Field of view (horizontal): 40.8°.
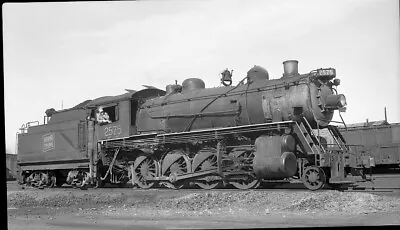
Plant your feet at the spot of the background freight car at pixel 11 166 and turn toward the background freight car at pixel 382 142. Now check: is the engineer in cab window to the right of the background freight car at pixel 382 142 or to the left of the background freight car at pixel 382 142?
right

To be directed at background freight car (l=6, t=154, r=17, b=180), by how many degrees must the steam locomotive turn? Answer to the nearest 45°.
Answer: approximately 180°

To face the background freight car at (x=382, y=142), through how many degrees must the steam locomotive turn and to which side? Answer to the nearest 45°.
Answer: approximately 90° to its left

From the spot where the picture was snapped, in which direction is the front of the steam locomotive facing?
facing the viewer and to the right of the viewer
